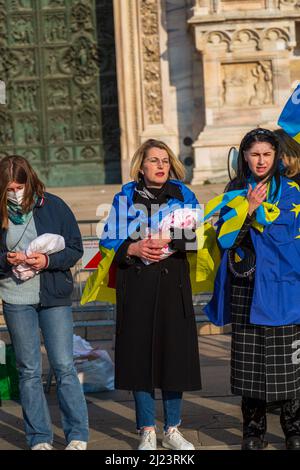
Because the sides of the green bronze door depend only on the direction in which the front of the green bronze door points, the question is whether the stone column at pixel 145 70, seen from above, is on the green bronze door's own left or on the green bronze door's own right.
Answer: on the green bronze door's own left

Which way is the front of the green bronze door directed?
toward the camera

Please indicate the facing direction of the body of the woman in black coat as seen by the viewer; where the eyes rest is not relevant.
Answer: toward the camera

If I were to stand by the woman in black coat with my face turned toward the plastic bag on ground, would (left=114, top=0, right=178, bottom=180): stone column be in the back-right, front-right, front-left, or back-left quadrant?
front-right

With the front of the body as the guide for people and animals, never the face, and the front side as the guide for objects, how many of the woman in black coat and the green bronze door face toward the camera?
2

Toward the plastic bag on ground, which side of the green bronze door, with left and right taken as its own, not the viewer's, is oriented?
front

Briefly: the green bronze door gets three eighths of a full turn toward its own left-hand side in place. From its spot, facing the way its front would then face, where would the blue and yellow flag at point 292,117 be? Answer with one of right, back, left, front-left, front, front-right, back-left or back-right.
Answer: back-right

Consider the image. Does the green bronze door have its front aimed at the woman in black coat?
yes

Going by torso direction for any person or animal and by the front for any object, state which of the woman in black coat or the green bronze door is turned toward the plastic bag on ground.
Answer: the green bronze door

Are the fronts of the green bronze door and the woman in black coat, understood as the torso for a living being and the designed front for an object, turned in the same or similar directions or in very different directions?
same or similar directions
